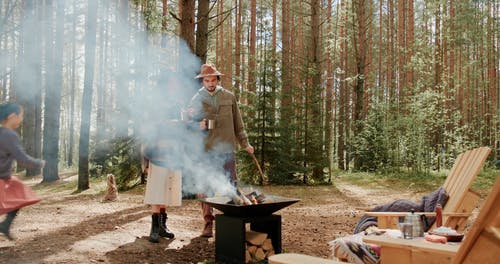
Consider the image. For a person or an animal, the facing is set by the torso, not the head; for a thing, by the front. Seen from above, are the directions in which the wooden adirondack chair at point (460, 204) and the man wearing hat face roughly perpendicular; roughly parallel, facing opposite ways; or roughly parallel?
roughly perpendicular

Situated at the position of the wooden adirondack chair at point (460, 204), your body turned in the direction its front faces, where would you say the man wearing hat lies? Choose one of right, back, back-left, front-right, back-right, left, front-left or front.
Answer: front-right

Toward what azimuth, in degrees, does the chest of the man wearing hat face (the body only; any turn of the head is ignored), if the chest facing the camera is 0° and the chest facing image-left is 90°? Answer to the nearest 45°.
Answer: approximately 0°

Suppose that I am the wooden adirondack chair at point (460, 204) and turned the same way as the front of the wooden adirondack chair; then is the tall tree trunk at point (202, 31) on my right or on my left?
on my right

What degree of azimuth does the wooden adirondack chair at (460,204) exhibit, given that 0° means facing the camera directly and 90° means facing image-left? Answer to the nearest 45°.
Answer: approximately 45°
